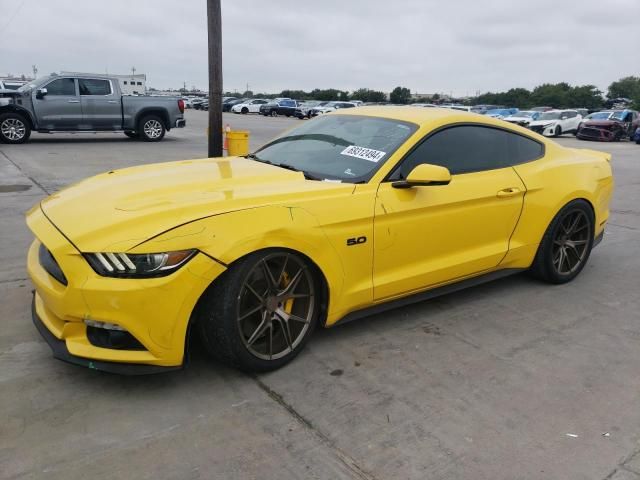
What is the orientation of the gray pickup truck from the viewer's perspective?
to the viewer's left

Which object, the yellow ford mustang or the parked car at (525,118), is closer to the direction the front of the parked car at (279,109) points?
the yellow ford mustang

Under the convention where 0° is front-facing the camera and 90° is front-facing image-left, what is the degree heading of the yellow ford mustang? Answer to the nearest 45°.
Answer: approximately 45°

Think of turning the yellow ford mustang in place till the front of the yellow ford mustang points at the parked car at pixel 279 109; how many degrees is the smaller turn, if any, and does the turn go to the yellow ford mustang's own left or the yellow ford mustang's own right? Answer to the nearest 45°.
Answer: approximately 135° to the yellow ford mustang's own right

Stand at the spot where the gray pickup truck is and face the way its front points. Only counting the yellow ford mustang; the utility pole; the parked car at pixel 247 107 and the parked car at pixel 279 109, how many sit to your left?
2

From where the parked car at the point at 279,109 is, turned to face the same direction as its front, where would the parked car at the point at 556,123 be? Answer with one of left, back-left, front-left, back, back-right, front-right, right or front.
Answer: left

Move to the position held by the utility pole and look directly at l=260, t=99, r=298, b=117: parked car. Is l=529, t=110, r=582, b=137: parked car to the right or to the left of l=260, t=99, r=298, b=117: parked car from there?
right

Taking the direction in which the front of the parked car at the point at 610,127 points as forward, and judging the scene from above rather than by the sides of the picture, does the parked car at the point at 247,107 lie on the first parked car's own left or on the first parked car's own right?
on the first parked car's own right

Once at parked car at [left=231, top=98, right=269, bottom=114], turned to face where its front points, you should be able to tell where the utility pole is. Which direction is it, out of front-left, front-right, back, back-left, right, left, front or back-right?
front-left
